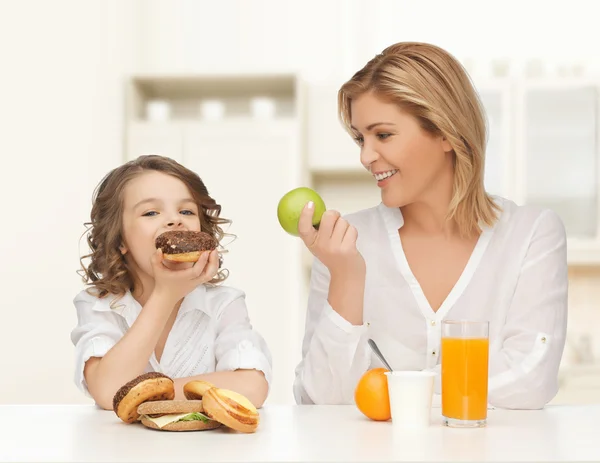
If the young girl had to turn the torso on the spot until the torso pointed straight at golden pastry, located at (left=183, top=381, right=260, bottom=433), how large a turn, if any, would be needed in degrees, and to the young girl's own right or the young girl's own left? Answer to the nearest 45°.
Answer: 0° — they already face it

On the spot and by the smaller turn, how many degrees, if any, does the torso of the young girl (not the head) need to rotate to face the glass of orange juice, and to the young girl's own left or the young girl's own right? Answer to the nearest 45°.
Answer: approximately 45° to the young girl's own left

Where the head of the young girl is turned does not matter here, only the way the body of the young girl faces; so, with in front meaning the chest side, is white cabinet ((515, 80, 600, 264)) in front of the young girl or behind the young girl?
behind

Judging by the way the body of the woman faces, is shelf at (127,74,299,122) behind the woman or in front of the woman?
behind

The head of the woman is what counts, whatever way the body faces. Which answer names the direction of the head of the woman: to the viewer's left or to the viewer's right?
to the viewer's left

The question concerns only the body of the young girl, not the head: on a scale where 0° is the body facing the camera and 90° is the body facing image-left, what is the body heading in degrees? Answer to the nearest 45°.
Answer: approximately 0°

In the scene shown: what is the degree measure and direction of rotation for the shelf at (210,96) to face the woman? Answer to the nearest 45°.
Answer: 0° — it already faces them

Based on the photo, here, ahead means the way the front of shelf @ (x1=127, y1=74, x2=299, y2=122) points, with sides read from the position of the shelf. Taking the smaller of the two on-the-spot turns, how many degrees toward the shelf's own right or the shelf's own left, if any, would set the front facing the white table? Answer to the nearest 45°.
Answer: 0° — it already faces it

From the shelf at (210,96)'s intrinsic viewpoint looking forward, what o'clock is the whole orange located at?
The whole orange is roughly at 12 o'clock from the shelf.

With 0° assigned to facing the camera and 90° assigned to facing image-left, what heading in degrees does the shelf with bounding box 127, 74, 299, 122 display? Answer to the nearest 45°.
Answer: approximately 0°
